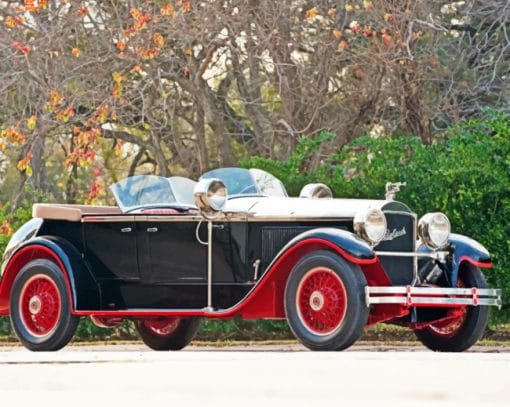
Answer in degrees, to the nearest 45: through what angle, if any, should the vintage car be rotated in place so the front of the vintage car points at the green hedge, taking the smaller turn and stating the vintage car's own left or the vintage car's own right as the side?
approximately 90° to the vintage car's own left

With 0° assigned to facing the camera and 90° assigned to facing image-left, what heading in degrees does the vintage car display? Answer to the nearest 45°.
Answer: approximately 315°
